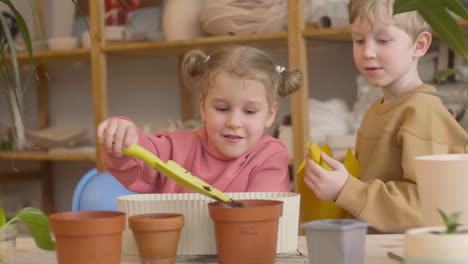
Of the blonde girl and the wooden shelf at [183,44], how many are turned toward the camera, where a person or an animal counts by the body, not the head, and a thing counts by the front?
2

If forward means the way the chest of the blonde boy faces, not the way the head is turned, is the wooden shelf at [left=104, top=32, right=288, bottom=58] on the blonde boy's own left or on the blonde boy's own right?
on the blonde boy's own right

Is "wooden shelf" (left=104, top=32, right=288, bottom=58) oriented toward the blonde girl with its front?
yes

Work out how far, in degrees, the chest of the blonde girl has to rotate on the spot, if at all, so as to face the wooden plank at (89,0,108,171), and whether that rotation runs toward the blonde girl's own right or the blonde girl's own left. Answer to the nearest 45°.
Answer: approximately 180°

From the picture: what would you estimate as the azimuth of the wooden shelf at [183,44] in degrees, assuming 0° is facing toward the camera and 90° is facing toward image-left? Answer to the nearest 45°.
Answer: approximately 0°

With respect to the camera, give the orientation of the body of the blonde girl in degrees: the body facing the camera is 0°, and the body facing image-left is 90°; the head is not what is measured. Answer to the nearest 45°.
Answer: approximately 0°

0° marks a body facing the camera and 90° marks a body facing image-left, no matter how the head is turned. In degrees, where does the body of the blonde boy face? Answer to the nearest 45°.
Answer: approximately 45°
